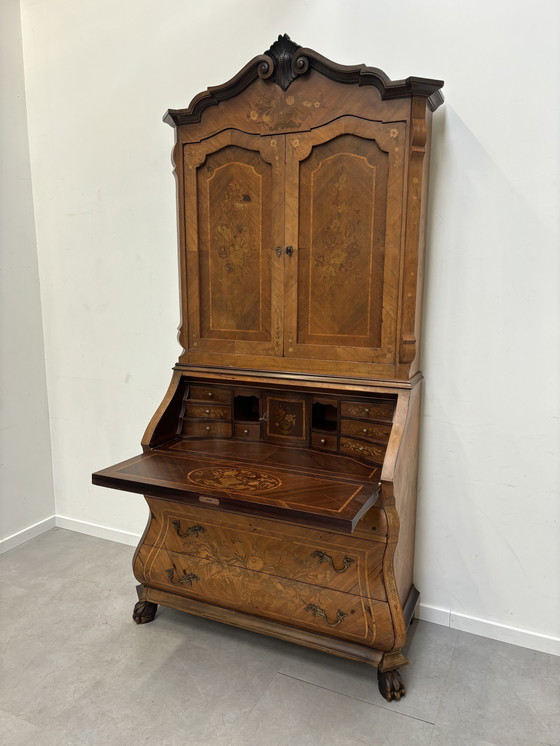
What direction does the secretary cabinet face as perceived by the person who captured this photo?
facing the viewer and to the left of the viewer
